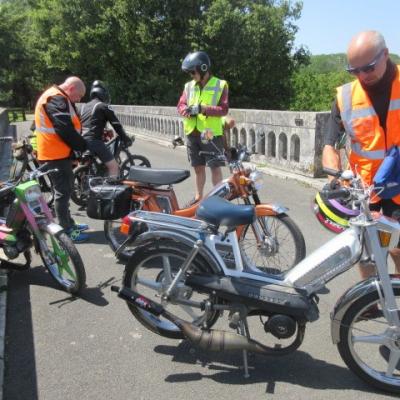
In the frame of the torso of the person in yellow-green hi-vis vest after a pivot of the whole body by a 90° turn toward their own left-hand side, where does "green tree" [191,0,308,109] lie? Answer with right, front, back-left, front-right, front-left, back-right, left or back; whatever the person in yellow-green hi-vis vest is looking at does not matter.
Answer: back-left

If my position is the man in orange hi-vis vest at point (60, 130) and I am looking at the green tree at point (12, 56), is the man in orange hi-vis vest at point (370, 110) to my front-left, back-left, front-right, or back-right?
back-right

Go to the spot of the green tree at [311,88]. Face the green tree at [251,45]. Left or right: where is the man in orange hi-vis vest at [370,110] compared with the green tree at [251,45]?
left

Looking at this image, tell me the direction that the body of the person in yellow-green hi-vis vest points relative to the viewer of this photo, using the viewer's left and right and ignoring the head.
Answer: facing the viewer and to the left of the viewer

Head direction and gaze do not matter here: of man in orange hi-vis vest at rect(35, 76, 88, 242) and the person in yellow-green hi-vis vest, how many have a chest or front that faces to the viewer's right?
1

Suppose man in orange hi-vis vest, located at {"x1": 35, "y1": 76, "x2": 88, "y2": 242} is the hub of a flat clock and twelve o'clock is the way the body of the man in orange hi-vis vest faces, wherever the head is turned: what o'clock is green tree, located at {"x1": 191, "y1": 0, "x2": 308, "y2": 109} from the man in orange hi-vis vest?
The green tree is roughly at 10 o'clock from the man in orange hi-vis vest.

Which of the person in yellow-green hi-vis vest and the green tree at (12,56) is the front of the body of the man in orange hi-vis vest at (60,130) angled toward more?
the person in yellow-green hi-vis vest

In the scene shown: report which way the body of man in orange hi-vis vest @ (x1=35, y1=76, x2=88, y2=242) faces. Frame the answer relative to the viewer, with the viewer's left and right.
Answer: facing to the right of the viewer

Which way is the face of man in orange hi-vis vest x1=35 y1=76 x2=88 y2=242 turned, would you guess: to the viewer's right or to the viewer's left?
to the viewer's right

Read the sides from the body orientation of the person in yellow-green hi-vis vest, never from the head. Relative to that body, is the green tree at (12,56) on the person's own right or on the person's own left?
on the person's own right

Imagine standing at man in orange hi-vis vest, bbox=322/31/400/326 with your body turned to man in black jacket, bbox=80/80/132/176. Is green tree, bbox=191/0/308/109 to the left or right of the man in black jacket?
right

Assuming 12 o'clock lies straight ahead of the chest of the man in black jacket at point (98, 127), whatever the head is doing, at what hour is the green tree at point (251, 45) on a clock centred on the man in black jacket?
The green tree is roughly at 11 o'clock from the man in black jacket.

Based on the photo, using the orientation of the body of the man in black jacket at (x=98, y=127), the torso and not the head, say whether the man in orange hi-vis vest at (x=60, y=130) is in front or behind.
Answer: behind

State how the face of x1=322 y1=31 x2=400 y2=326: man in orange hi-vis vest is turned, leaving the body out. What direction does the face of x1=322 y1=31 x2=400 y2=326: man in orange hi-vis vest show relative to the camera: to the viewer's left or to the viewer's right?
to the viewer's left
